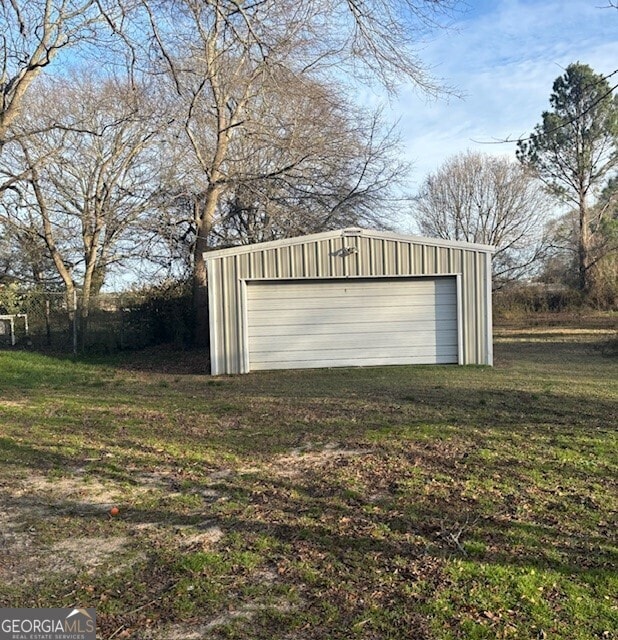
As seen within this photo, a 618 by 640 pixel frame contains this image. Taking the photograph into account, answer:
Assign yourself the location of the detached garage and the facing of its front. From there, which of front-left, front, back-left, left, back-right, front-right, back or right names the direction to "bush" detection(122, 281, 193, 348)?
back-right

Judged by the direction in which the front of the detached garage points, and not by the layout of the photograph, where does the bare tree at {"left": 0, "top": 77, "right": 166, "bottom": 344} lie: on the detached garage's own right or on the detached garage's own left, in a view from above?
on the detached garage's own right

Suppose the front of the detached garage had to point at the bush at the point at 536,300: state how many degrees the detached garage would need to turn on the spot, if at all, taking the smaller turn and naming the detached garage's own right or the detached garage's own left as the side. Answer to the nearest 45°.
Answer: approximately 135° to the detached garage's own left

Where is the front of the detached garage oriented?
toward the camera

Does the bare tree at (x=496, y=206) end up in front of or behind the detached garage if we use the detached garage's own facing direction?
behind
